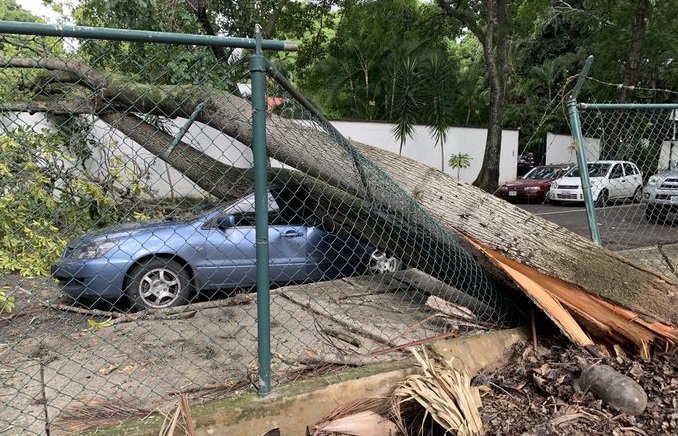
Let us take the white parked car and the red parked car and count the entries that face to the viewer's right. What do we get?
0

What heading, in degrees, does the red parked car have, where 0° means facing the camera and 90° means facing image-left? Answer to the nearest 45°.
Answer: approximately 45°

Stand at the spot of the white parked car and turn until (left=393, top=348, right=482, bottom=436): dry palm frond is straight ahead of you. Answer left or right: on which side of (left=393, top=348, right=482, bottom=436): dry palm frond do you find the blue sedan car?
right

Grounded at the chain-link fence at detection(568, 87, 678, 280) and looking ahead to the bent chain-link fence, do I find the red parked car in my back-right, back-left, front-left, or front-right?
back-right

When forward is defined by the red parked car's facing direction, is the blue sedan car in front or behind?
in front

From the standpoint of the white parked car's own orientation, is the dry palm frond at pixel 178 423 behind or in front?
in front
